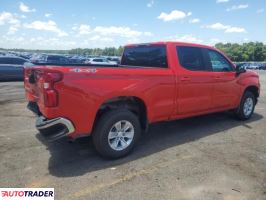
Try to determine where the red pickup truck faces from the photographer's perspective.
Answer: facing away from the viewer and to the right of the viewer

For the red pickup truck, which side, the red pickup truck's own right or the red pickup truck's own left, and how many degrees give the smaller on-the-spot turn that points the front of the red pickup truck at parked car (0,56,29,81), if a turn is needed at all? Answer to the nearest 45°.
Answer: approximately 90° to the red pickup truck's own left
